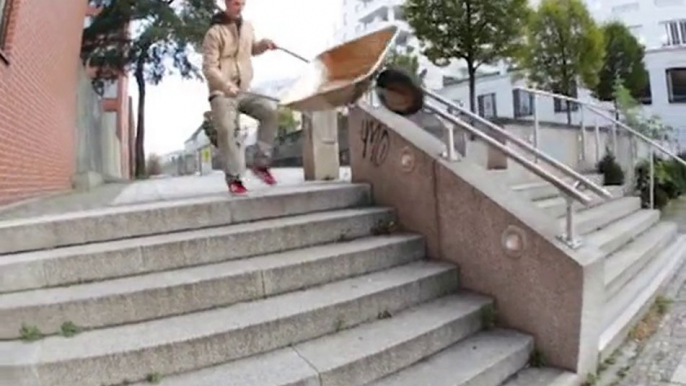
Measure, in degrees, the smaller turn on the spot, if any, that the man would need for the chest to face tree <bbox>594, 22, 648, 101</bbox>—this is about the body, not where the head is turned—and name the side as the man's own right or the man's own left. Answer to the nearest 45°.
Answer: approximately 90° to the man's own left

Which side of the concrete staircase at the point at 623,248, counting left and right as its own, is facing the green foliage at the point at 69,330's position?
right

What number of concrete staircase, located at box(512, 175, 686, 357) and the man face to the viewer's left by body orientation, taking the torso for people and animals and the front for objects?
0

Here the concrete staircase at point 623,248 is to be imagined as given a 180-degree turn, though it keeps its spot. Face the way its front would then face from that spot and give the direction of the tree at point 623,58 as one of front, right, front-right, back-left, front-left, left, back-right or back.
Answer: front-right

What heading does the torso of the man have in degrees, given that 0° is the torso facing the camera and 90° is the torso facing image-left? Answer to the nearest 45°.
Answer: approximately 315°

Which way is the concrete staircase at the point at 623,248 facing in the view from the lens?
facing the viewer and to the right of the viewer

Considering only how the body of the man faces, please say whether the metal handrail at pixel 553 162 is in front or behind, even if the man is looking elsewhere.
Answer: in front

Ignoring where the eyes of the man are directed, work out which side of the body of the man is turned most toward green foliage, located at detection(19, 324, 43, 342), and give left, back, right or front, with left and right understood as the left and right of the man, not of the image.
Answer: right

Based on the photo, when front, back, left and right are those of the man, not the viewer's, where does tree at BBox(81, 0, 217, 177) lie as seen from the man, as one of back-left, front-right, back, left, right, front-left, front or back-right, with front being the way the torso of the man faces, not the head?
back-left
